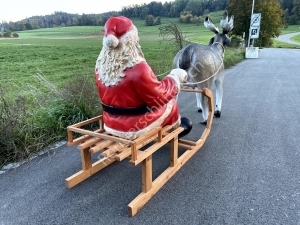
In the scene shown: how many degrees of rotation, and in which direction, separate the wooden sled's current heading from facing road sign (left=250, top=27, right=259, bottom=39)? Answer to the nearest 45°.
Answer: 0° — it already faces it

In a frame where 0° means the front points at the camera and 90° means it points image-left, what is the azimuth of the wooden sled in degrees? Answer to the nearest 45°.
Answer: approximately 225°

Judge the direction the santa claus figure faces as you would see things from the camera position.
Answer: facing away from the viewer and to the right of the viewer

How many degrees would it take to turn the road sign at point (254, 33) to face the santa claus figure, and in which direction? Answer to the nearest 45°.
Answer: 0° — it already faces it

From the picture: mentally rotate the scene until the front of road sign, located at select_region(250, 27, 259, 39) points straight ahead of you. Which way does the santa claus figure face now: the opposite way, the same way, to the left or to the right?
the opposite way

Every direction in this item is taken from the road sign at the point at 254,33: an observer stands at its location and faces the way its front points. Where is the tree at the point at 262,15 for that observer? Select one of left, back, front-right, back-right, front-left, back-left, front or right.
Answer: back

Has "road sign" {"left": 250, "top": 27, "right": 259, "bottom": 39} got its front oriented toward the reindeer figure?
yes

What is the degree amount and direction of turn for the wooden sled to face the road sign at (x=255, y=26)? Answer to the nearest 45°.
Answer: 0° — it already faces it

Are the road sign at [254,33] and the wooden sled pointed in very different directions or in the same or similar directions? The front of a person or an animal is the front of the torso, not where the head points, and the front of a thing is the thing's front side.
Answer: very different directions

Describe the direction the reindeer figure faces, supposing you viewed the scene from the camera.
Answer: facing away from the viewer and to the right of the viewer

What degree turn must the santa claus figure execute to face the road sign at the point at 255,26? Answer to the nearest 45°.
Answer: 0° — it already faces it

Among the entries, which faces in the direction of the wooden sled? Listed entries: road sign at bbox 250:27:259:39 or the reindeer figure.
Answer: the road sign
